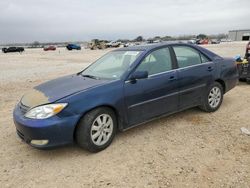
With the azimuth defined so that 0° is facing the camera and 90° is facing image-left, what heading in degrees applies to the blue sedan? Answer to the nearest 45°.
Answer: approximately 45°
